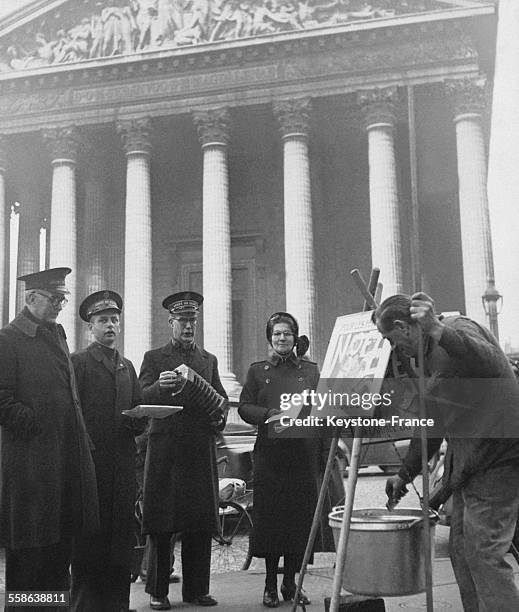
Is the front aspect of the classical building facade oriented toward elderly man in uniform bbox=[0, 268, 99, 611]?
yes

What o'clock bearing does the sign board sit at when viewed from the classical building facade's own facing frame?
The sign board is roughly at 12 o'clock from the classical building facade.

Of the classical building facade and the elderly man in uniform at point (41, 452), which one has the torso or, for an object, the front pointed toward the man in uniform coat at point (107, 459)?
the classical building facade

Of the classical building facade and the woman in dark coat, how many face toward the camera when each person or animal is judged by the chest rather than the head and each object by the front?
2

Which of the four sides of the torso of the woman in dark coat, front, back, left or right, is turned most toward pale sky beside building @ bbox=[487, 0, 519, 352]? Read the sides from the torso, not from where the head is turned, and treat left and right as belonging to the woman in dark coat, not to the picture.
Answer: back

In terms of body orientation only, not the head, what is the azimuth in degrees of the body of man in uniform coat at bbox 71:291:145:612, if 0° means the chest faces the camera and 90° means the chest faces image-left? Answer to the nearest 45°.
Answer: approximately 315°

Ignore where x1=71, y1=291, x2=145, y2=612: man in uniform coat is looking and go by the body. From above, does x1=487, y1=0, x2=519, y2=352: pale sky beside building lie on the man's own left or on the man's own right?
on the man's own left

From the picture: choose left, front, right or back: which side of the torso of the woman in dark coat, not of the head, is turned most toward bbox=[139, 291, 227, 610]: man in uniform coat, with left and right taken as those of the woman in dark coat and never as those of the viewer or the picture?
right

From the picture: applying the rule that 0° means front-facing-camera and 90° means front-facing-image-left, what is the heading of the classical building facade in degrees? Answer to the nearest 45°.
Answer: approximately 0°

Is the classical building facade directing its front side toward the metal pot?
yes

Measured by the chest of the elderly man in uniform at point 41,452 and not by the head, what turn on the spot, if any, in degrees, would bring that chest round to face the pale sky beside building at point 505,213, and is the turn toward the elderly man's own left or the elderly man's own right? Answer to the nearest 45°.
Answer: approximately 90° to the elderly man's own left

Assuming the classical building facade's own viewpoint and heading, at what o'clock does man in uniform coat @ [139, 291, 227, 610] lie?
The man in uniform coat is roughly at 12 o'clock from the classical building facade.
